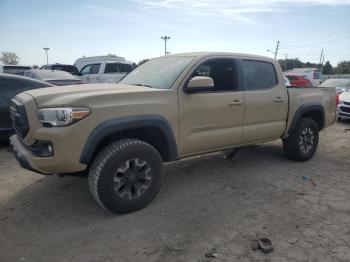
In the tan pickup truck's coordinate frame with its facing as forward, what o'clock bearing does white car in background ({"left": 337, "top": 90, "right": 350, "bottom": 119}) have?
The white car in background is roughly at 6 o'clock from the tan pickup truck.

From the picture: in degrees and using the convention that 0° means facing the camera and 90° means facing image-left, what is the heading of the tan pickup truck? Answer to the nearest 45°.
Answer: approximately 45°

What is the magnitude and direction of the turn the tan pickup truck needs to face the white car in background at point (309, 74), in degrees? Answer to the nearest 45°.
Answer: approximately 180°

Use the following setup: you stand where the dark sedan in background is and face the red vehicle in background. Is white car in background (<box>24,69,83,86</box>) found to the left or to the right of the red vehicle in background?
left

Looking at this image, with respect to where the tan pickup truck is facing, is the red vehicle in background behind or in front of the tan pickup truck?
behind

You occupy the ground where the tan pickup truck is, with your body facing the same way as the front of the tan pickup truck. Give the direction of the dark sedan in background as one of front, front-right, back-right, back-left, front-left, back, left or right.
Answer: right

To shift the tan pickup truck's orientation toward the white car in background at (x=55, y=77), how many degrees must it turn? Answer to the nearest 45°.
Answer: approximately 90° to its right

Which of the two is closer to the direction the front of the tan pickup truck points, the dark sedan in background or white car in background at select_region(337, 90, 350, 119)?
the dark sedan in background

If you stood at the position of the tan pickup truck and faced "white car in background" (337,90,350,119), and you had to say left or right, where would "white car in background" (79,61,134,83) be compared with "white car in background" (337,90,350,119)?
left

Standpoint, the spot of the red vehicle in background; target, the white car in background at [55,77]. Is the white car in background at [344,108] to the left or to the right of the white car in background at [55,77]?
left

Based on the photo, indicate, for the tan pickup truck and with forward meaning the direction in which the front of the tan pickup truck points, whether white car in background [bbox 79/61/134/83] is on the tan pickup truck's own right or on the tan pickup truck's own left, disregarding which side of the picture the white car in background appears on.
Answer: on the tan pickup truck's own right
